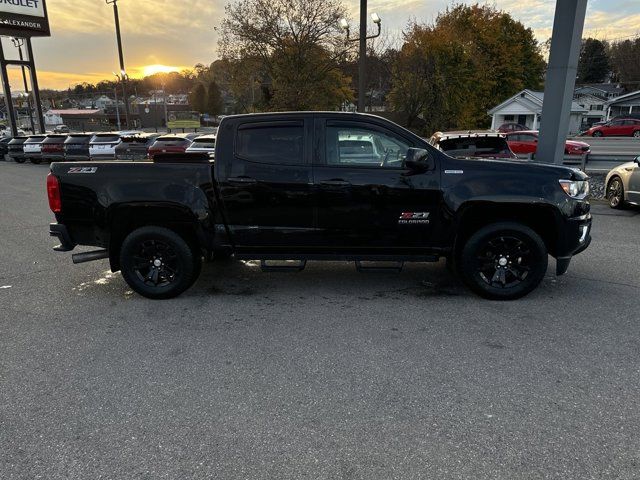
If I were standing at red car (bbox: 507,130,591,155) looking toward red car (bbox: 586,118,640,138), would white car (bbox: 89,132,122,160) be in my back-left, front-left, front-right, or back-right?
back-left

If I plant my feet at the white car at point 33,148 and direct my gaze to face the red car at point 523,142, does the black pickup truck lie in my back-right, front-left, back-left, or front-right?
front-right

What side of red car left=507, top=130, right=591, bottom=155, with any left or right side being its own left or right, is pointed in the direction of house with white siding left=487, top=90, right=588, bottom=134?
left

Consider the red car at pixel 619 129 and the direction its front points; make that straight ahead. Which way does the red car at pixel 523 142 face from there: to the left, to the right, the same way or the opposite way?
the opposite way

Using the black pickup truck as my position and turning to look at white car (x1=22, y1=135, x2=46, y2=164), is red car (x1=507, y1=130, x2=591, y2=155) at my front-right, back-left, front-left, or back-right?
front-right

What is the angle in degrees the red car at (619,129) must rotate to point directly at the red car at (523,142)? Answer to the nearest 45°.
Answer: approximately 90° to its left

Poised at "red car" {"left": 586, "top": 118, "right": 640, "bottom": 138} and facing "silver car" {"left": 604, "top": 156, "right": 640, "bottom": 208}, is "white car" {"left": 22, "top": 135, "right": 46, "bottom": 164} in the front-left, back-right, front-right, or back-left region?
front-right

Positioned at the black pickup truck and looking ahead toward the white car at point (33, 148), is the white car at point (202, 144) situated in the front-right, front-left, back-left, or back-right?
front-right

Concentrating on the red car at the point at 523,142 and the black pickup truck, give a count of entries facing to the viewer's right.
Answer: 2

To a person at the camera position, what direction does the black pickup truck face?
facing to the right of the viewer

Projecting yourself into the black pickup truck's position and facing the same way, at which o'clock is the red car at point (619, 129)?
The red car is roughly at 10 o'clock from the black pickup truck.

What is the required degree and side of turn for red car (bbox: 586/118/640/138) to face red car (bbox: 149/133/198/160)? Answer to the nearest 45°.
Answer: approximately 45° to its left

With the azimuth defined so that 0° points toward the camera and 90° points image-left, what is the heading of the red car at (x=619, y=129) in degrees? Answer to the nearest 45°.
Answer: approximately 90°

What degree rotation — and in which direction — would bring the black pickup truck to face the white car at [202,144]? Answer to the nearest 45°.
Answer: approximately 90° to its left

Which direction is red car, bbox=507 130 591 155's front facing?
to the viewer's right
